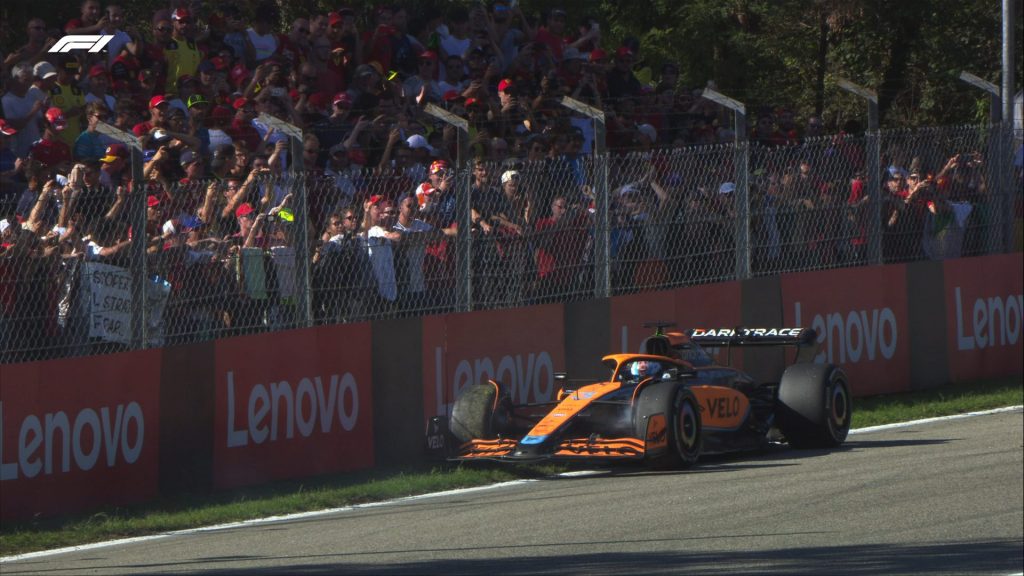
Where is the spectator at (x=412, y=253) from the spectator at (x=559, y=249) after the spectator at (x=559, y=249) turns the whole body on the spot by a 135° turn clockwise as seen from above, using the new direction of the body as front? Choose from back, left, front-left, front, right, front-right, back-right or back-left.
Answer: left

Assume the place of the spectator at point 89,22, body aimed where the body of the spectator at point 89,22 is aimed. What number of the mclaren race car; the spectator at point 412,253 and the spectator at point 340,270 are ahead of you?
3

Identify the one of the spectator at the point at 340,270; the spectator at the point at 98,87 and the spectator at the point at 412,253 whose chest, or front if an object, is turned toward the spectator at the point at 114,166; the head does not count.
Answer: the spectator at the point at 98,87

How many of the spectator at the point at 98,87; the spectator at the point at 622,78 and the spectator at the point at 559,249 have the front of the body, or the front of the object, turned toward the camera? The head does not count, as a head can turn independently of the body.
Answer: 3

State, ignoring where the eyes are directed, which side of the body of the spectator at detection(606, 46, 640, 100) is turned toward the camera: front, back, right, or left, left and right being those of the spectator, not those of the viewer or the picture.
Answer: front

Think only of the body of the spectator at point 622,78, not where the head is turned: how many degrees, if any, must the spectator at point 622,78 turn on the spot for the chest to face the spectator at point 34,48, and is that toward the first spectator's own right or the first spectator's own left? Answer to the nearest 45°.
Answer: approximately 45° to the first spectator's own right

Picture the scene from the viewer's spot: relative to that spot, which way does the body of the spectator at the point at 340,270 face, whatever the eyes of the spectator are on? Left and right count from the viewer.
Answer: facing the viewer and to the right of the viewer

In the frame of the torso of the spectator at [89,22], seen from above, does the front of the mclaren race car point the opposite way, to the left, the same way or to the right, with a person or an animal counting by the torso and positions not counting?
to the right

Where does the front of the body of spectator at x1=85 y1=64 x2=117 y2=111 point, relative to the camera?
toward the camera

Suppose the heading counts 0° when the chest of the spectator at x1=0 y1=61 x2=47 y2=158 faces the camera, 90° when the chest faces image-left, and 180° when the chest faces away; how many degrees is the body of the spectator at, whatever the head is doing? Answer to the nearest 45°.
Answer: approximately 315°
